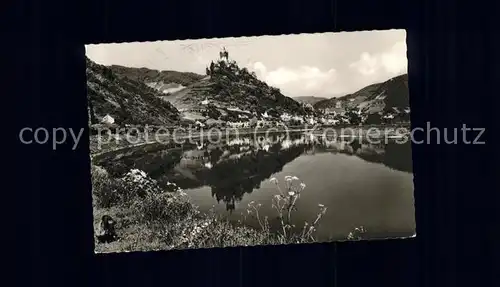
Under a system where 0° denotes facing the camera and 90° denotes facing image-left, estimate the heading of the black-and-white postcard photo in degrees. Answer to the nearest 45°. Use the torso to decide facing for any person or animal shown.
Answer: approximately 0°
